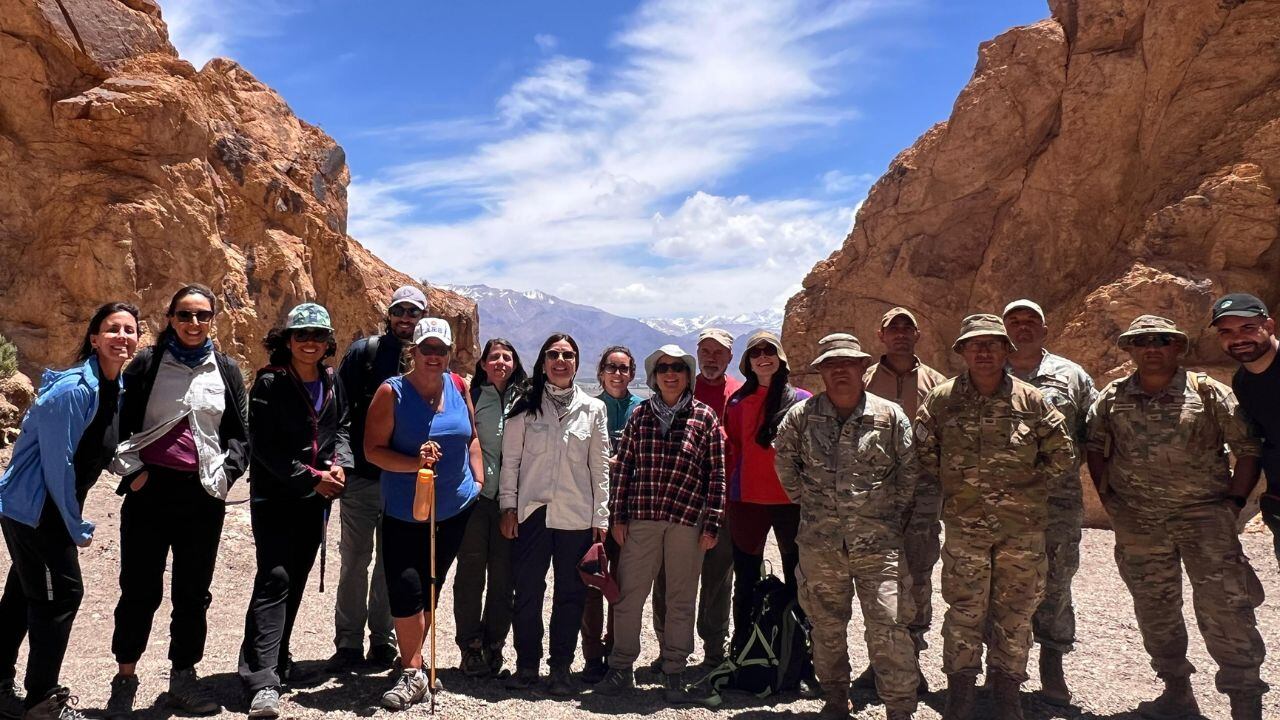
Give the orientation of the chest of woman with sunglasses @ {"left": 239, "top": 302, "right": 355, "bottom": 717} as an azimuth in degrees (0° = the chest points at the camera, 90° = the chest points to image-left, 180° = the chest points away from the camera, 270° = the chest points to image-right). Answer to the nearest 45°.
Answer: approximately 315°

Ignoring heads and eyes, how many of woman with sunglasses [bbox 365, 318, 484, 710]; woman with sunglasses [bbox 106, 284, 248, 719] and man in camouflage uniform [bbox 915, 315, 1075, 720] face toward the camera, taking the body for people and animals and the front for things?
3

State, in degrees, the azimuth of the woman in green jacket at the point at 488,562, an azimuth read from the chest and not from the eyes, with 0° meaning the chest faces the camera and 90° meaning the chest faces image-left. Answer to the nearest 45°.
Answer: approximately 0°

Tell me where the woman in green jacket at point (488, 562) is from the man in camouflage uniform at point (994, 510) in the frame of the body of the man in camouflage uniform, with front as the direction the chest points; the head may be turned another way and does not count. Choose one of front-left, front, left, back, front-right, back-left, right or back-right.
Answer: right

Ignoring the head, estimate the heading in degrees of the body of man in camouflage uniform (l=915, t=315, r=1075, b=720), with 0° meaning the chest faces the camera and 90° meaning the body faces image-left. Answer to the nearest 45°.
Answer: approximately 0°

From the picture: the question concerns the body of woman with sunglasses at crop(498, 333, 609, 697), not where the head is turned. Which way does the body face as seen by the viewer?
toward the camera

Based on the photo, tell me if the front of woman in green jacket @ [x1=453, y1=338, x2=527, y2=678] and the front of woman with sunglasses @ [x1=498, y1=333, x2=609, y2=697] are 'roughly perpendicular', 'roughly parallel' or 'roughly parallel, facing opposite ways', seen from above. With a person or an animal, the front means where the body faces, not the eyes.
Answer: roughly parallel

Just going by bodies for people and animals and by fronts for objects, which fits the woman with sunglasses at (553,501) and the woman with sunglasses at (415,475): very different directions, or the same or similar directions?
same or similar directions

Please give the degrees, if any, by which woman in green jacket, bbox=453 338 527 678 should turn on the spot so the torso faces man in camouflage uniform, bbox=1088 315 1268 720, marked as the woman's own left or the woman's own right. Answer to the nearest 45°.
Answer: approximately 90° to the woman's own left

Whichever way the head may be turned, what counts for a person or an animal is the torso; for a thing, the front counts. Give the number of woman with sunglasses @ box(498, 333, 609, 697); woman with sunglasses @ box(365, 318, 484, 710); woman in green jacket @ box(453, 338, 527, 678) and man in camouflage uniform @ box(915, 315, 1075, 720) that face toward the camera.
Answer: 4

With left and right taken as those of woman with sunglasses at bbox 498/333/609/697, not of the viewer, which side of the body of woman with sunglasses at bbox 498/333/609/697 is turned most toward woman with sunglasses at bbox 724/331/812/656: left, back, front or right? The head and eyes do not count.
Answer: left

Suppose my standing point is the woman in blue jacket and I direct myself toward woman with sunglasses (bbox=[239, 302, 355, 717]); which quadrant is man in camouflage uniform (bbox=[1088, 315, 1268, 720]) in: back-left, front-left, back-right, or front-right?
front-right

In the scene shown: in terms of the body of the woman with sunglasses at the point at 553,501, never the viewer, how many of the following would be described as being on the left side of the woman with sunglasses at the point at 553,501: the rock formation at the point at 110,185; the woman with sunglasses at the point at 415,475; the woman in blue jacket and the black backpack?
1

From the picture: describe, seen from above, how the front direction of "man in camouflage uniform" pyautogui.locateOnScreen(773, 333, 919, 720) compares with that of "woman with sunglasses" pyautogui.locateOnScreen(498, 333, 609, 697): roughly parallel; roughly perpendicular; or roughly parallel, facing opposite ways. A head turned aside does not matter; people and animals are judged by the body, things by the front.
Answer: roughly parallel
